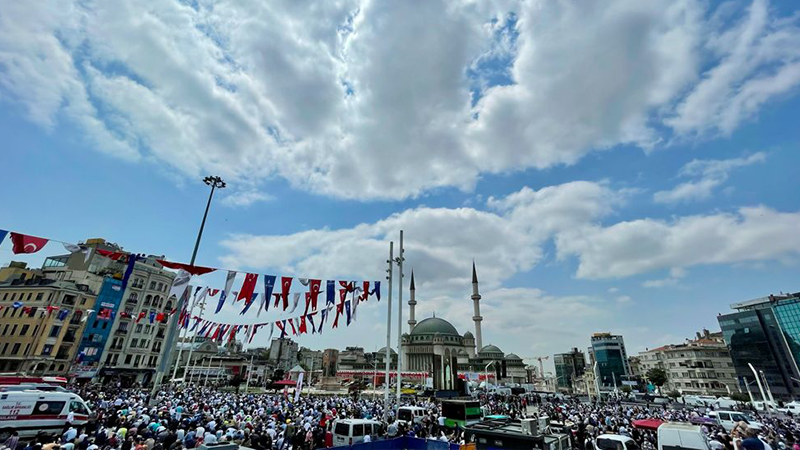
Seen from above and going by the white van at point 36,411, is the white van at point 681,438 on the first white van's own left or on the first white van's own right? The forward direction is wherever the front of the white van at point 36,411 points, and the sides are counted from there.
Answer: on the first white van's own right

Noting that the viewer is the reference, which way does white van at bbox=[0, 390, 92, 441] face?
facing to the right of the viewer
